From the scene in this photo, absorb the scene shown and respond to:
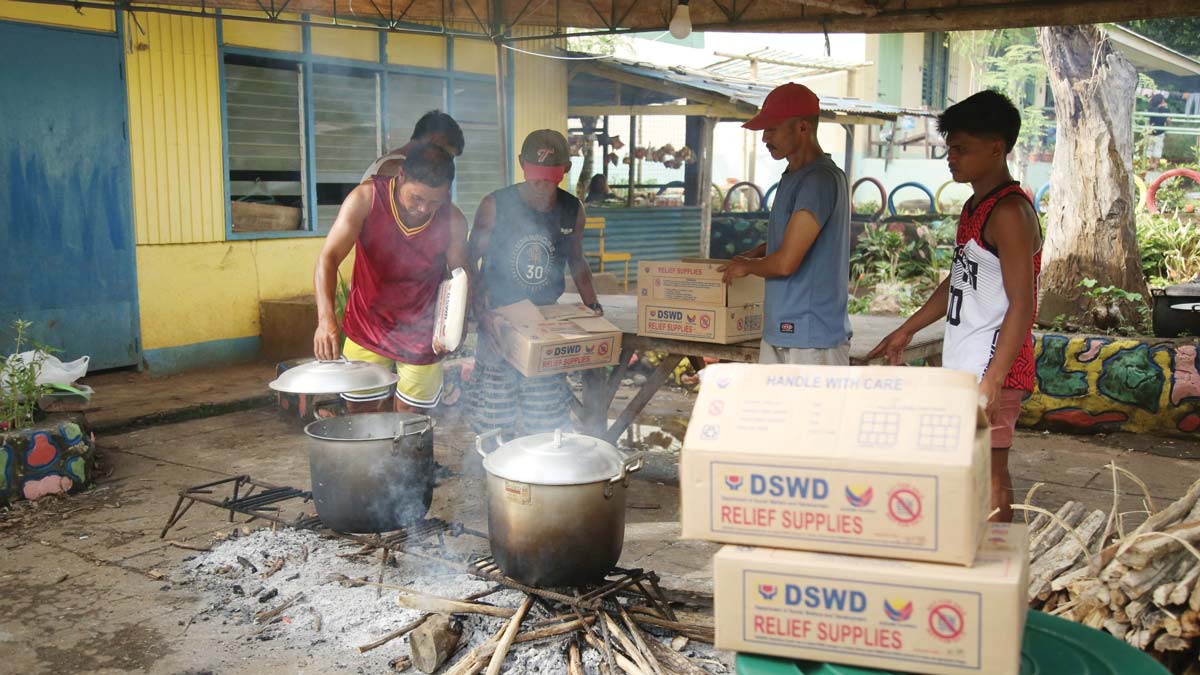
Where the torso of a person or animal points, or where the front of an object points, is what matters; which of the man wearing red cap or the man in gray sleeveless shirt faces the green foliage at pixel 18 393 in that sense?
the man wearing red cap

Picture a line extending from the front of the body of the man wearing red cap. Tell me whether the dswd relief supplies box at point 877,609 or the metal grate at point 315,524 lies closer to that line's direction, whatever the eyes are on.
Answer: the metal grate

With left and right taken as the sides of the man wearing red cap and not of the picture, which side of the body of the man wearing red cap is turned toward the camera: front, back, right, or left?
left

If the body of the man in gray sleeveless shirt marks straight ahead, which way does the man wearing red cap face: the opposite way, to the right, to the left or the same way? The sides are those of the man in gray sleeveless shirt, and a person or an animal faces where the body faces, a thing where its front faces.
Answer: to the right

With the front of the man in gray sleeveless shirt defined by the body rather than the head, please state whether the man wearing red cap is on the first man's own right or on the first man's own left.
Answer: on the first man's own left

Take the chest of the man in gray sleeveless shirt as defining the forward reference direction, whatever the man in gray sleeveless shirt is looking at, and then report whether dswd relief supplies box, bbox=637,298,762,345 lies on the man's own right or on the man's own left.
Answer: on the man's own left

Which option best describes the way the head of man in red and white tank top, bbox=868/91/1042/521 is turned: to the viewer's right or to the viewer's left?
to the viewer's left

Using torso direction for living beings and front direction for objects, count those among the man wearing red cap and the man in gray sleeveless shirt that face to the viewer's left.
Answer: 1

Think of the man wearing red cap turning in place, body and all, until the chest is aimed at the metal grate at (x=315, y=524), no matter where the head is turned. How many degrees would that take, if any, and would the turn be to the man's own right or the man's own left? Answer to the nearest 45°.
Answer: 0° — they already face it
